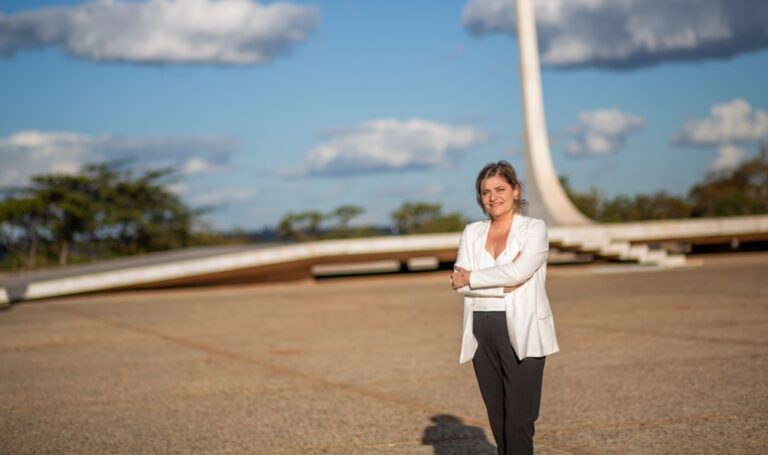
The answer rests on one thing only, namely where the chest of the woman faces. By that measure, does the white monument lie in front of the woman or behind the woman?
behind

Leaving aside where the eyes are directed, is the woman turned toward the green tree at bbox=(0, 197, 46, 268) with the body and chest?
no

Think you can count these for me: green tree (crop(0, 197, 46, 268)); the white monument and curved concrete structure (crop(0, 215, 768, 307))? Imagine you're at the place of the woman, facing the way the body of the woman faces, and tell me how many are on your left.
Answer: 0

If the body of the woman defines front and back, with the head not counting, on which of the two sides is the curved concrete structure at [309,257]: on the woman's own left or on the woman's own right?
on the woman's own right

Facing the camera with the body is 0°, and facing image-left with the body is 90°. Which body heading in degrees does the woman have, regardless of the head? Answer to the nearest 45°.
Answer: approximately 45°
